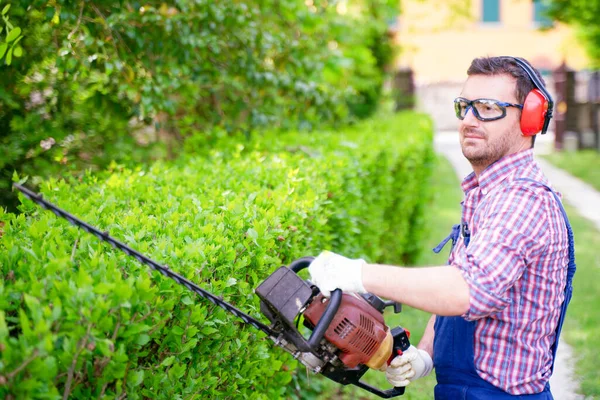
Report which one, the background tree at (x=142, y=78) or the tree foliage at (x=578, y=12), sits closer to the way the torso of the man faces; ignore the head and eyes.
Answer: the background tree

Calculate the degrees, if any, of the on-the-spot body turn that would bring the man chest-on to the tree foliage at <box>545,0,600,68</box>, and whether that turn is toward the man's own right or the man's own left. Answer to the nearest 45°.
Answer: approximately 90° to the man's own right

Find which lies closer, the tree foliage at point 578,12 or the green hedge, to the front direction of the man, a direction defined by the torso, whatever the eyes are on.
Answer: the green hedge

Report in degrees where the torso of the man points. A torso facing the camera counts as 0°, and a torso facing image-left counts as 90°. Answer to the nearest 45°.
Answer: approximately 90°

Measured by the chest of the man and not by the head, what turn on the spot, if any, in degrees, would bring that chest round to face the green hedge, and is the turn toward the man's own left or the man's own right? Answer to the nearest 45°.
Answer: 0° — they already face it

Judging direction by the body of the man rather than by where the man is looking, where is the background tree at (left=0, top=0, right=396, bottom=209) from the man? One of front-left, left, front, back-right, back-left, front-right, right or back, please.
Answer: front-right
